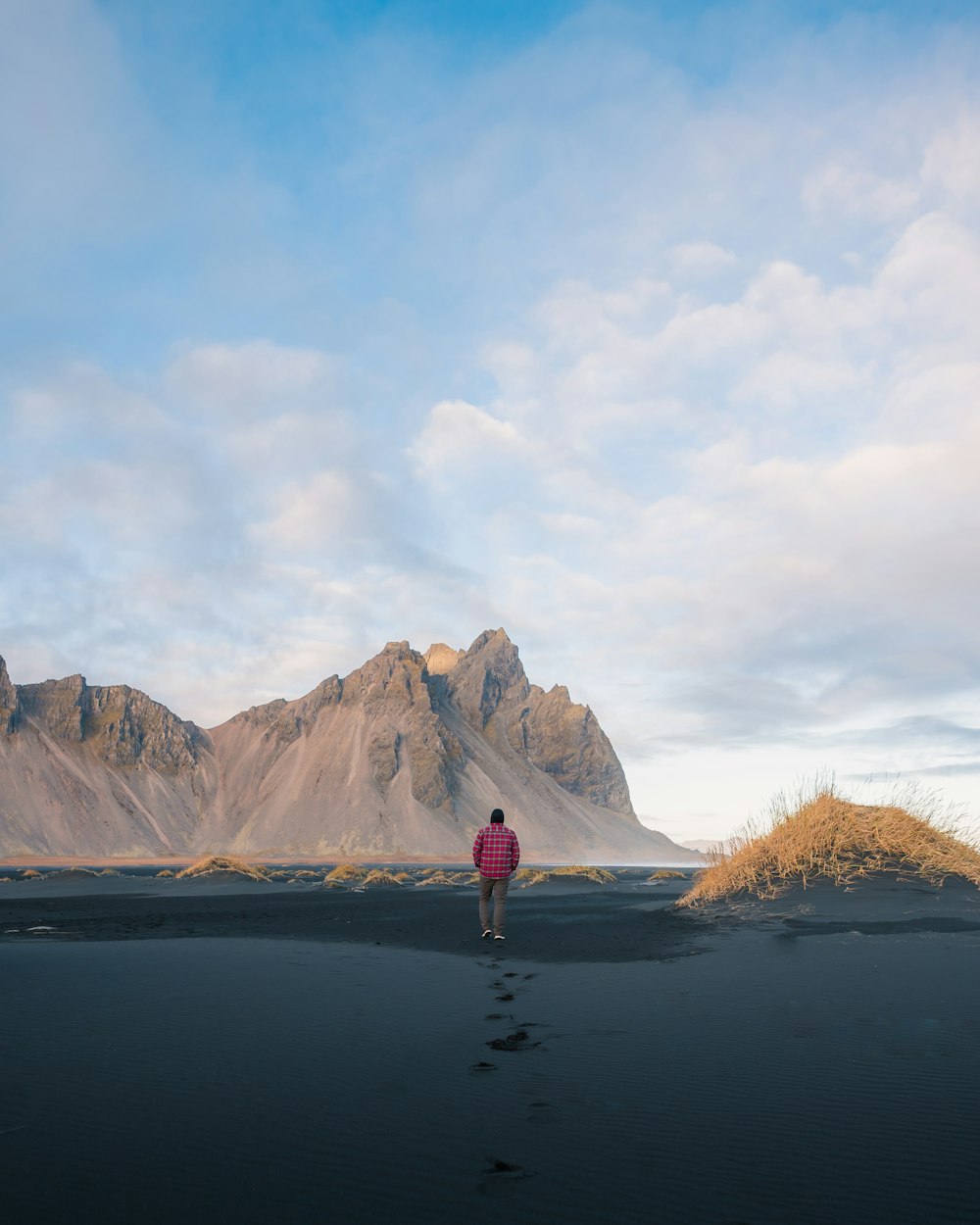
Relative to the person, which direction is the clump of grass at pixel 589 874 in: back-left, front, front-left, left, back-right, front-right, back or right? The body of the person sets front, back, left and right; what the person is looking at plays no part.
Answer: front

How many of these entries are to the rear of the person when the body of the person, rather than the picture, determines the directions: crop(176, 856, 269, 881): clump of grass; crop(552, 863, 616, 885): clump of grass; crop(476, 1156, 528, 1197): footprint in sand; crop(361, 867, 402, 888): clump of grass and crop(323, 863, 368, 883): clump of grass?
1

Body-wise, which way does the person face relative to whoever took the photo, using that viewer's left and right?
facing away from the viewer

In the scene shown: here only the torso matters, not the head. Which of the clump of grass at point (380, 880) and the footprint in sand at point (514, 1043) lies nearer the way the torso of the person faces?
the clump of grass

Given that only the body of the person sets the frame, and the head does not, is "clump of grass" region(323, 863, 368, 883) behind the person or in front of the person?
in front

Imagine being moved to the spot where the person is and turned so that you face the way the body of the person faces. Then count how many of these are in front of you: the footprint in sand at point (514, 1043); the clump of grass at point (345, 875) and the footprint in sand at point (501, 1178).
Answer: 1

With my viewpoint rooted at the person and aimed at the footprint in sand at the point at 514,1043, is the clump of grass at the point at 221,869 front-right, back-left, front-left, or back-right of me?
back-right

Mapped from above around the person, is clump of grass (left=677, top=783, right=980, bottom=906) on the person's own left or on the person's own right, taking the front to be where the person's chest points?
on the person's own right

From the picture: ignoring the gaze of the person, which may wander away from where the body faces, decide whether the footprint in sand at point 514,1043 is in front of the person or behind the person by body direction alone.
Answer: behind
